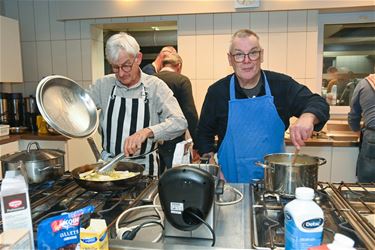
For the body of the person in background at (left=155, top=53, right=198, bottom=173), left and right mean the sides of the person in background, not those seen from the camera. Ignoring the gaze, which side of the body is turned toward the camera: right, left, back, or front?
back

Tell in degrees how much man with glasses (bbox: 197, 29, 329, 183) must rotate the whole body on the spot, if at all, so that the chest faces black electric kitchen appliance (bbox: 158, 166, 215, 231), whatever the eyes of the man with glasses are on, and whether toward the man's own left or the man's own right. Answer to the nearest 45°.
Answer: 0° — they already face it

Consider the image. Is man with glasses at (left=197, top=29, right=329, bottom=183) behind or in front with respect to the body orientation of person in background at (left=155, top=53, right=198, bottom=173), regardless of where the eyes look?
behind

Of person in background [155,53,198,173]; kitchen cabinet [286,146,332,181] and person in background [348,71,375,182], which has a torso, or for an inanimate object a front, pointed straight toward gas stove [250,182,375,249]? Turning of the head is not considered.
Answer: the kitchen cabinet
